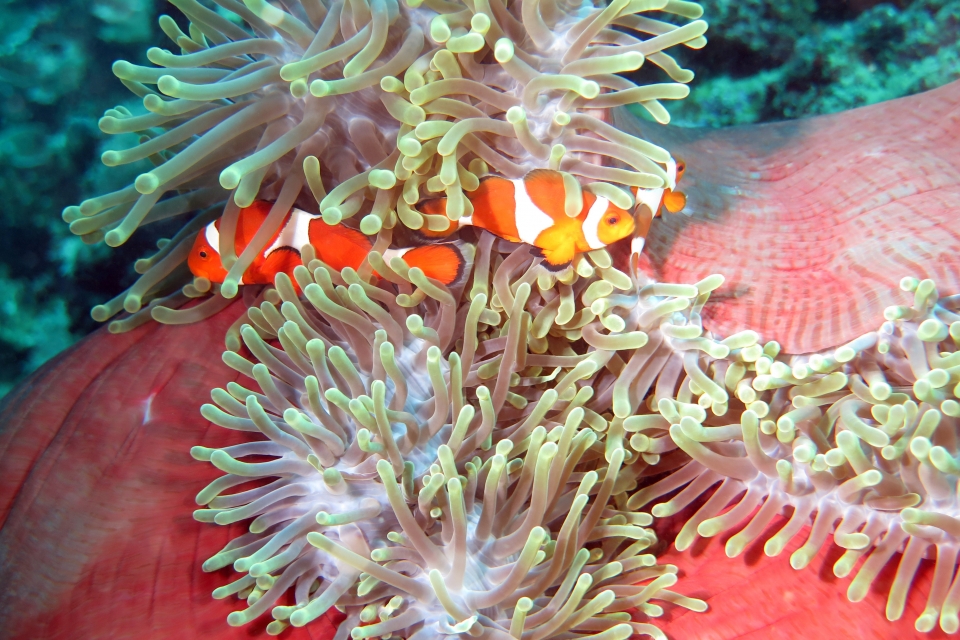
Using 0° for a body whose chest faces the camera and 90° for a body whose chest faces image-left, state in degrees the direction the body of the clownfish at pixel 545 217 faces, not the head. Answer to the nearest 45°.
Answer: approximately 270°

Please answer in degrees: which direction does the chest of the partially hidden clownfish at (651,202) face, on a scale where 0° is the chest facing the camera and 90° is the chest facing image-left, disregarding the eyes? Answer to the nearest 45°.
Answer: approximately 270°

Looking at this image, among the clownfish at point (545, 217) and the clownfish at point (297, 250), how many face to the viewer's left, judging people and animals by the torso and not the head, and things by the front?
1

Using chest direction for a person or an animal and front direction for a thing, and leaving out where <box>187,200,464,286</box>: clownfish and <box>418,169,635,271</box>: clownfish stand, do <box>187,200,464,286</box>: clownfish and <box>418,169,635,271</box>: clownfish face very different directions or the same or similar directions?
very different directions

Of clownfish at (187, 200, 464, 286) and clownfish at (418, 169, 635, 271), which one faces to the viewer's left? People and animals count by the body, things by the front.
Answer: clownfish at (187, 200, 464, 286)

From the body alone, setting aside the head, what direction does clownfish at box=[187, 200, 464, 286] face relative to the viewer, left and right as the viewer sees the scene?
facing to the left of the viewer
